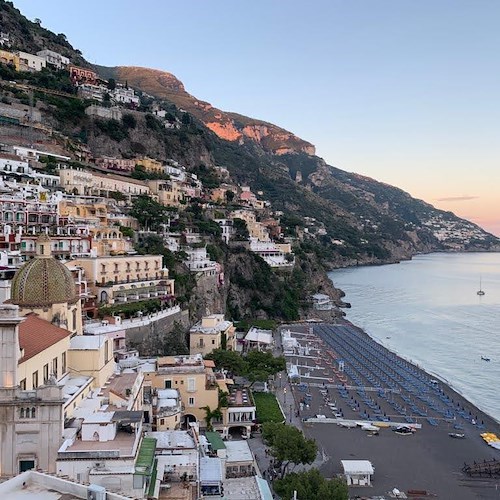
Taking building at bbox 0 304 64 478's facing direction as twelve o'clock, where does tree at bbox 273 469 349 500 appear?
The tree is roughly at 9 o'clock from the building.

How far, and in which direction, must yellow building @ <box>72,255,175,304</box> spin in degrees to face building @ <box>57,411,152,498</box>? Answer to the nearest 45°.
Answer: approximately 45° to its right

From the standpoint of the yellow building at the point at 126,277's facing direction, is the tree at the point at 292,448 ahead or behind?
ahead

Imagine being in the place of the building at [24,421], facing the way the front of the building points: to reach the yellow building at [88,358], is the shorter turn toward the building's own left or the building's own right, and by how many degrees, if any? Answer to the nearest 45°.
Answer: approximately 180°

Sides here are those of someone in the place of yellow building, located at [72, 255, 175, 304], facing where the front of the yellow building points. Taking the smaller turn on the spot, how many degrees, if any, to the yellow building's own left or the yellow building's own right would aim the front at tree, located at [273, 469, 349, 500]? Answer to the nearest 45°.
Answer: approximately 45° to the yellow building's own right

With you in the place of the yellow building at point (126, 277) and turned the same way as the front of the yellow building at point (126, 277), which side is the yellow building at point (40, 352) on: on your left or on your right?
on your right

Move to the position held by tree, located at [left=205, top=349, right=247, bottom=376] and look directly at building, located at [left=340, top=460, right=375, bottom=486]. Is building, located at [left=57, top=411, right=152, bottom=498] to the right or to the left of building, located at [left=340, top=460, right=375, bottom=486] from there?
right

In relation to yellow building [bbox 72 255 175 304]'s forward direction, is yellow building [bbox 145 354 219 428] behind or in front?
in front

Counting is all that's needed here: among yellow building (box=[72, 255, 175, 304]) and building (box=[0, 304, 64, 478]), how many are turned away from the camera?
0
